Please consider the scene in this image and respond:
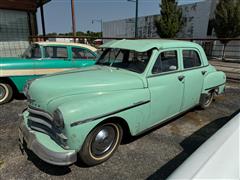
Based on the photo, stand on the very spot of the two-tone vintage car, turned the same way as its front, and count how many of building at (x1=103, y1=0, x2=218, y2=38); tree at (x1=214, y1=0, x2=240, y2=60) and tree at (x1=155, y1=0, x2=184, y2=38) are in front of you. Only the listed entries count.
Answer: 0

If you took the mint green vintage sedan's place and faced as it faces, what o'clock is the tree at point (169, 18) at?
The tree is roughly at 5 o'clock from the mint green vintage sedan.

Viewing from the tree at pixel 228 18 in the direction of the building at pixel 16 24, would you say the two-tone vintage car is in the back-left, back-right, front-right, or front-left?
front-left

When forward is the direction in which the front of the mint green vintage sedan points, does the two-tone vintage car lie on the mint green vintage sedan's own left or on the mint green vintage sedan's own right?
on the mint green vintage sedan's own right

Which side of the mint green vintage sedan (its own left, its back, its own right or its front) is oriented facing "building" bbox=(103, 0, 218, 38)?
back

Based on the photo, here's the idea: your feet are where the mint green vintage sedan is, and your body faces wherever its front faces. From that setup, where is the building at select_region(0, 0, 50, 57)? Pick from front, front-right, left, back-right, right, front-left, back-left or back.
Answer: right

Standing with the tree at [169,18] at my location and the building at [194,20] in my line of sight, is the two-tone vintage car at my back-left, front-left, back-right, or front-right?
back-right

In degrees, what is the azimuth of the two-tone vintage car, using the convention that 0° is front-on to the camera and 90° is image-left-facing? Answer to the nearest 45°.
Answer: approximately 90°

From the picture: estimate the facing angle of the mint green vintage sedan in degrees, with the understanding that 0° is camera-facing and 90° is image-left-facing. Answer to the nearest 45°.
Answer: approximately 45°

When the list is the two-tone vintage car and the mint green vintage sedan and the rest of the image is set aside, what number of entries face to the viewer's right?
0

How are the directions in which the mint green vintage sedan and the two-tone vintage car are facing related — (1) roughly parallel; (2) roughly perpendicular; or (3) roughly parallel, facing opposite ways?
roughly parallel

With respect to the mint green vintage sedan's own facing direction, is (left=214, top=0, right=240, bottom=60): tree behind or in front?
behind
